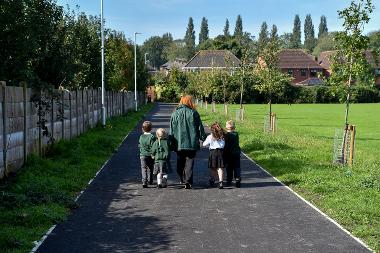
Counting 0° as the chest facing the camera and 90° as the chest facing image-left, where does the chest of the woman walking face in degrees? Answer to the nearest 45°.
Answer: approximately 180°

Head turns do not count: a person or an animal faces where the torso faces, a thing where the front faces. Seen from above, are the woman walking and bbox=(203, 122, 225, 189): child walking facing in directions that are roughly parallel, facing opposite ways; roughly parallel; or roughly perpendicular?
roughly parallel

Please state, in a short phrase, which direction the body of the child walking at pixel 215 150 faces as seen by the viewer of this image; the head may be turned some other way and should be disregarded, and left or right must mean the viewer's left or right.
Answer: facing away from the viewer

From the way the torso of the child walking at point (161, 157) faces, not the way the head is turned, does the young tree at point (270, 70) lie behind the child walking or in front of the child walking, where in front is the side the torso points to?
in front

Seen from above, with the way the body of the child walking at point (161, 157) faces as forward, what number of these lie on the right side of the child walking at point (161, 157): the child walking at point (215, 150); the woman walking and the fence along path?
2

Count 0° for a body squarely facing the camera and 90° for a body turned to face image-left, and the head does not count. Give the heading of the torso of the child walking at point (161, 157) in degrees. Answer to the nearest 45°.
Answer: approximately 180°

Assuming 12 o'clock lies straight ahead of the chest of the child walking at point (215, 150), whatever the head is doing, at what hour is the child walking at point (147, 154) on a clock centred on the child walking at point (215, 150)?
the child walking at point (147, 154) is roughly at 9 o'clock from the child walking at point (215, 150).

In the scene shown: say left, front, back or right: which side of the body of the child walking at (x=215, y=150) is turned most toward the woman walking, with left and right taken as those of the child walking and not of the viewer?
left

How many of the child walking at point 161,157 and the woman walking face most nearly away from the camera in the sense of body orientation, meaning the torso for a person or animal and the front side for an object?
2

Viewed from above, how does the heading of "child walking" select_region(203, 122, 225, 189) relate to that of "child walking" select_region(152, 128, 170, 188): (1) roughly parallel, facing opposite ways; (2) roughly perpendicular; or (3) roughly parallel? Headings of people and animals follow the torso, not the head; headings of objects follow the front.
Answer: roughly parallel

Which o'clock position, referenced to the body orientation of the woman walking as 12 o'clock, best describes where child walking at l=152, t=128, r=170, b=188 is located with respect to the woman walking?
The child walking is roughly at 9 o'clock from the woman walking.
